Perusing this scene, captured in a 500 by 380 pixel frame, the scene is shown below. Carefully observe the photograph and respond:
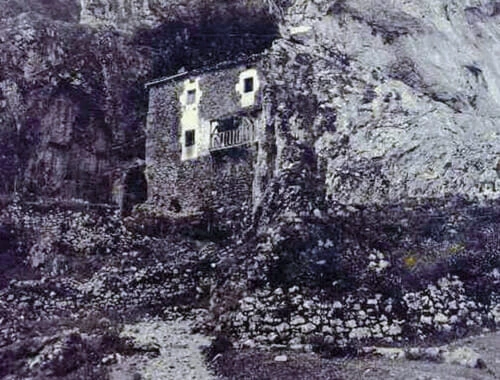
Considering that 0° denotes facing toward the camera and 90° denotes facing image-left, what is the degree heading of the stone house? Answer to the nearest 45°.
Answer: approximately 45°
